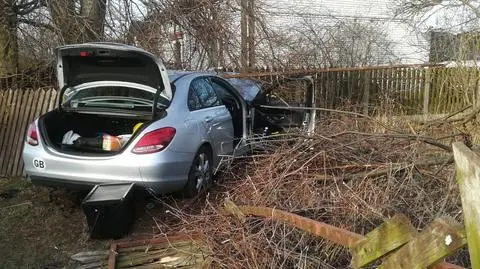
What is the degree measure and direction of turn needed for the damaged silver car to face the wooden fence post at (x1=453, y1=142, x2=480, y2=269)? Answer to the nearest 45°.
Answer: approximately 135° to its right

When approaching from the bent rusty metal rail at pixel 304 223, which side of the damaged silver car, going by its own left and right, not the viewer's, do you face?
right

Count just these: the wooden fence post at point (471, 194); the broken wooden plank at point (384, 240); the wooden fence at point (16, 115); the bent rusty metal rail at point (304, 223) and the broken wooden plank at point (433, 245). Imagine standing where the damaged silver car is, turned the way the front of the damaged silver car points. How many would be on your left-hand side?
1

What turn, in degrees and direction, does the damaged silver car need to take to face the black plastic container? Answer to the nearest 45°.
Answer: approximately 135° to its right

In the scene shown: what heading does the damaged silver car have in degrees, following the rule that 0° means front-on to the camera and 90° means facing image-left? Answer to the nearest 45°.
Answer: approximately 225°

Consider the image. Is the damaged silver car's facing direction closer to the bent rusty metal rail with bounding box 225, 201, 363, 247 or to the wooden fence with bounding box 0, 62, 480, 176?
the wooden fence

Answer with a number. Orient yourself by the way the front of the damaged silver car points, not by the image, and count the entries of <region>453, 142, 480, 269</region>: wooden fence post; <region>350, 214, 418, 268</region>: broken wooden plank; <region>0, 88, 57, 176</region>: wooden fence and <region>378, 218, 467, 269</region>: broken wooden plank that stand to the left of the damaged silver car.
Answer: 1

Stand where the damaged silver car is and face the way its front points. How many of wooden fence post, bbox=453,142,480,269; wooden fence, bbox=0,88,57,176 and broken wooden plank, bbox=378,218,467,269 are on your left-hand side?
1

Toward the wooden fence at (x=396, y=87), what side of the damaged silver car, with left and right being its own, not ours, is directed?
front

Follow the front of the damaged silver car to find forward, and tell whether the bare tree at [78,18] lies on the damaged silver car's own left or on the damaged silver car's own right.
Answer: on the damaged silver car's own left

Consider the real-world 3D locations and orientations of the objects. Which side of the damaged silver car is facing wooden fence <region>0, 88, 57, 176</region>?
left

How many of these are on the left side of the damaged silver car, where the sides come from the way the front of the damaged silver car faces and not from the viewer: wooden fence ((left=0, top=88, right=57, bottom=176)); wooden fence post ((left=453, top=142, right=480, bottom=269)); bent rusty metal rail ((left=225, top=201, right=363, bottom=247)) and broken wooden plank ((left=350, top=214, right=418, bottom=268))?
1
